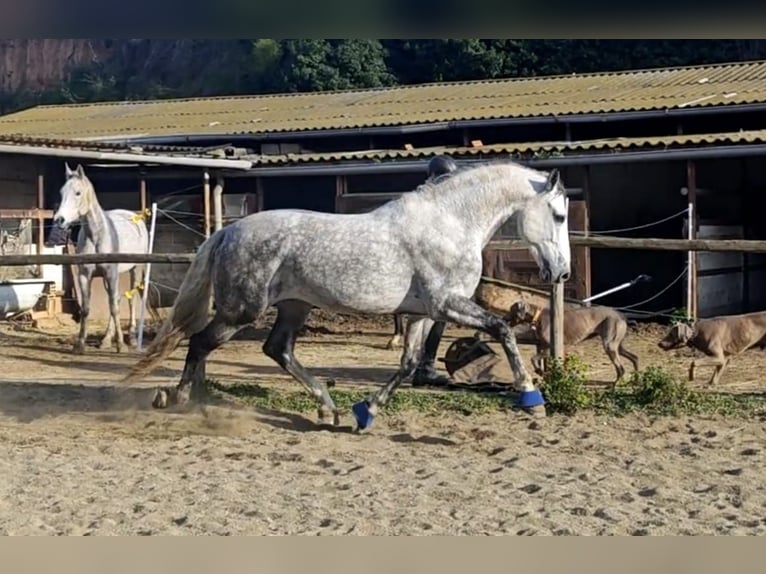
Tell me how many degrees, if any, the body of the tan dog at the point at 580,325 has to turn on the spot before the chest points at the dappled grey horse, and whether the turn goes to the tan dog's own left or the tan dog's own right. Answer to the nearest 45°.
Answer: approximately 45° to the tan dog's own left

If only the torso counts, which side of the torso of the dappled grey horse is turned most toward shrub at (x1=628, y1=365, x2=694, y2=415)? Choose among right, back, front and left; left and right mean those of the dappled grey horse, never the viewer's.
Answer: front

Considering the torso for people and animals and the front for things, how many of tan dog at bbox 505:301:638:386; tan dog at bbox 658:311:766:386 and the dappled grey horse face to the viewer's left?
2

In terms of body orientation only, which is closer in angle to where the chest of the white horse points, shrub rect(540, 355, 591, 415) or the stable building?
the shrub

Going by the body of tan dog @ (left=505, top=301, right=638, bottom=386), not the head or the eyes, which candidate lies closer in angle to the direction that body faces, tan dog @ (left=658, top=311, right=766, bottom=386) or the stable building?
the stable building

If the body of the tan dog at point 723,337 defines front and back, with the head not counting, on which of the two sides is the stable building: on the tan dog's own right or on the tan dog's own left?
on the tan dog's own right

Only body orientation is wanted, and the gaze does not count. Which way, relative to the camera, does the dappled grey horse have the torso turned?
to the viewer's right

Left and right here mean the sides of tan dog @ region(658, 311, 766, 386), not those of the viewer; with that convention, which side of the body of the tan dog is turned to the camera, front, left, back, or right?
left

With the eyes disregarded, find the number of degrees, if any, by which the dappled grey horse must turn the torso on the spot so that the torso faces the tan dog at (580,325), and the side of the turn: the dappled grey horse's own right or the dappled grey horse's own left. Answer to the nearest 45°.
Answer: approximately 45° to the dappled grey horse's own left

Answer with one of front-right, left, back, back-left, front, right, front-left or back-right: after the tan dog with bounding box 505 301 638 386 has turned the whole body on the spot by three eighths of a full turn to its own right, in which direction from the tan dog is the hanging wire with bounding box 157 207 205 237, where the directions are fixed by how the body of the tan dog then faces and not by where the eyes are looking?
left

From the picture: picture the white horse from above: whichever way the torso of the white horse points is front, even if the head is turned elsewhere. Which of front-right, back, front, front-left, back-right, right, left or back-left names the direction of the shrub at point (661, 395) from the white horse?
left

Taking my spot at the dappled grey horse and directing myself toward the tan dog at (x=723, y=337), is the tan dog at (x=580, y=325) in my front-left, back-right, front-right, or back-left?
front-left

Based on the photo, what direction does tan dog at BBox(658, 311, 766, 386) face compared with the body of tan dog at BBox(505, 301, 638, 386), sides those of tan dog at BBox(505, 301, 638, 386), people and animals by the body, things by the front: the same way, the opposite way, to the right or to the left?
the same way

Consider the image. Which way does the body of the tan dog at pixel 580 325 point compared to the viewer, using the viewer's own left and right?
facing to the left of the viewer

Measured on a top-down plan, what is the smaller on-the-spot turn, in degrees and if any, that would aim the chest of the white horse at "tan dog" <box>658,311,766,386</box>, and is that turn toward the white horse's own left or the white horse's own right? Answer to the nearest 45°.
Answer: approximately 90° to the white horse's own left

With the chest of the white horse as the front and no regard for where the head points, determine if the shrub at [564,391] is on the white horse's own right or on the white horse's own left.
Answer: on the white horse's own left
